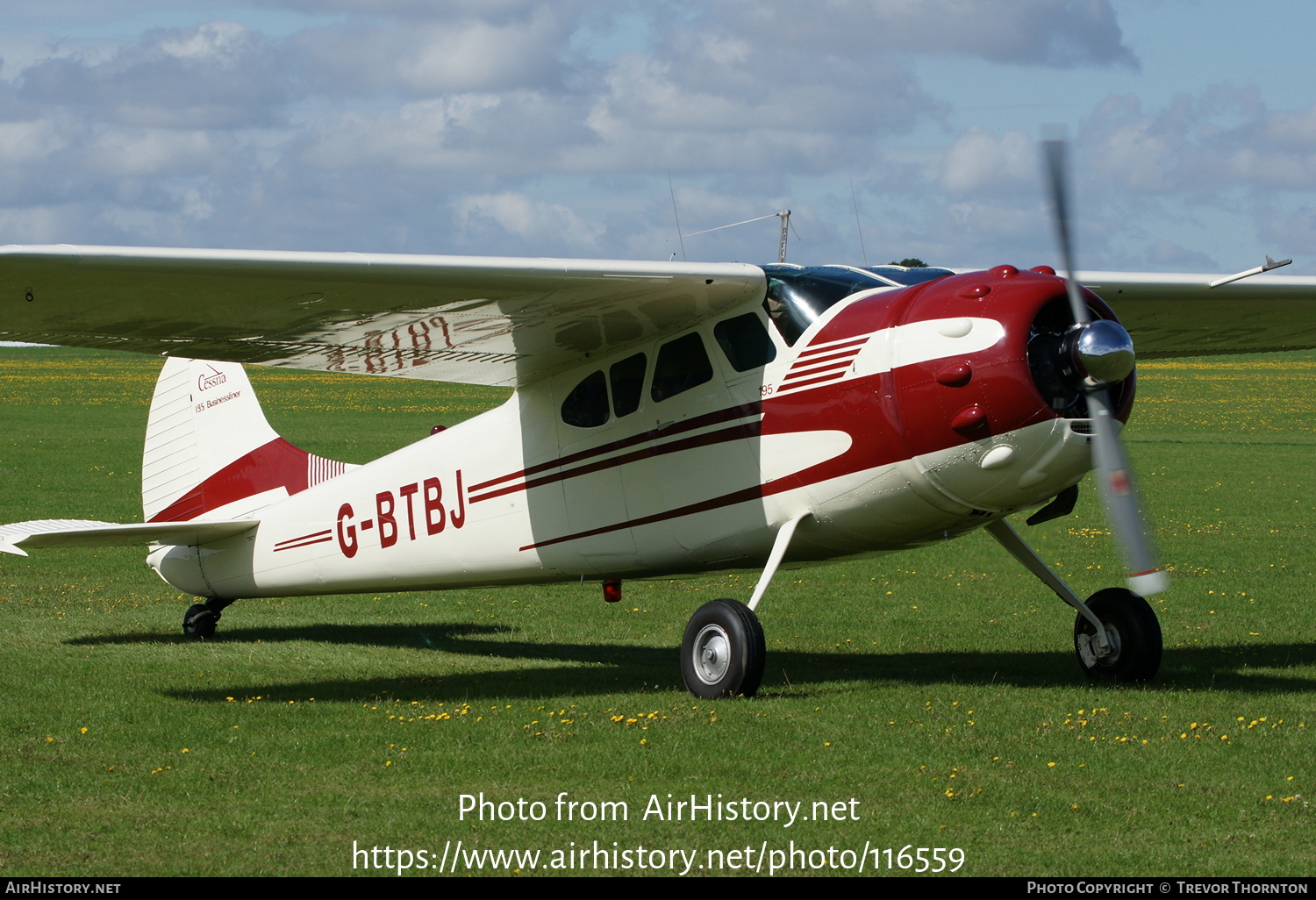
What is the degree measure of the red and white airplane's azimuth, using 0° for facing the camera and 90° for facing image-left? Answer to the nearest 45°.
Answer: approximately 315°
